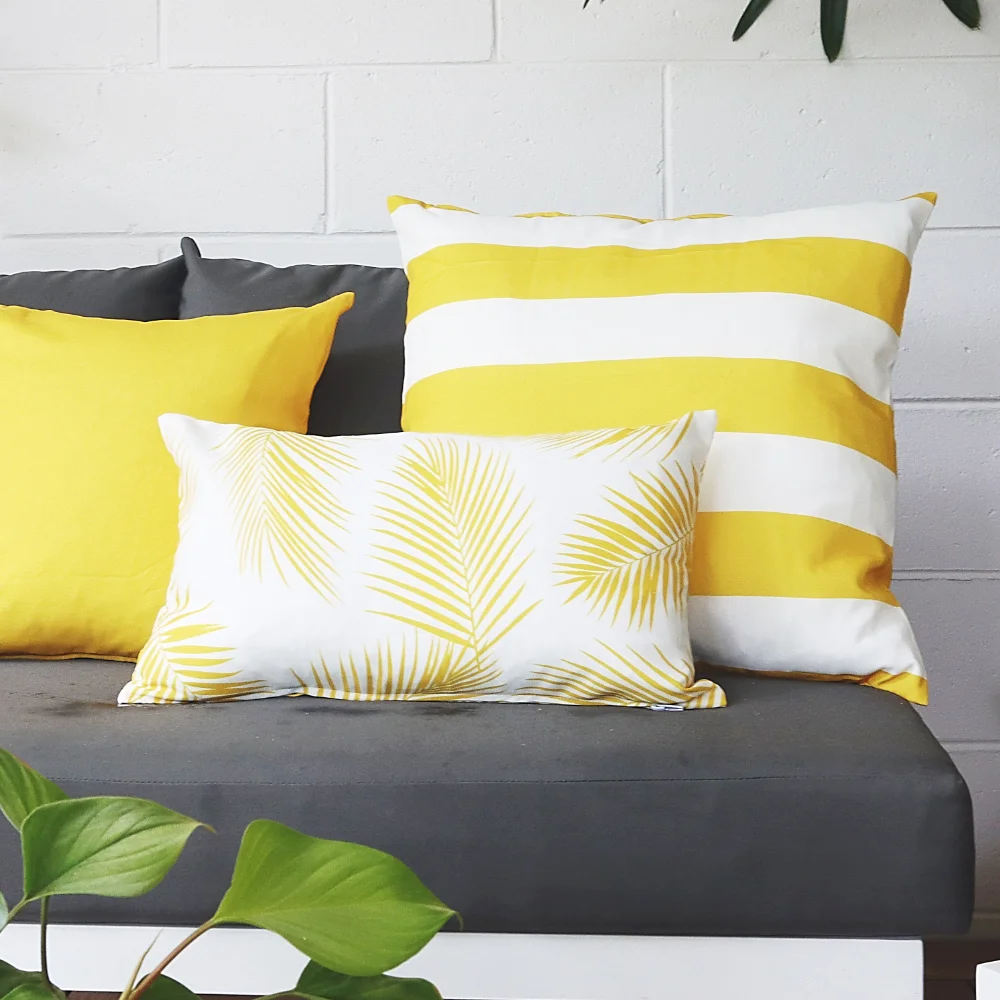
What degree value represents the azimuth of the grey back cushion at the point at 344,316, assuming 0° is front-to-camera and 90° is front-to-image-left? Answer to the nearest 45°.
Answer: approximately 0°

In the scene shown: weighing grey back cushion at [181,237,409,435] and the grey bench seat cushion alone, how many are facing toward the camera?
2

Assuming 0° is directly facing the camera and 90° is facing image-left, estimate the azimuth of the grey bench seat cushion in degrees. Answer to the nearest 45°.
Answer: approximately 0°

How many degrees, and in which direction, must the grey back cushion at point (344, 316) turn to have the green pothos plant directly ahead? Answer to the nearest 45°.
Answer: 0° — it already faces it
